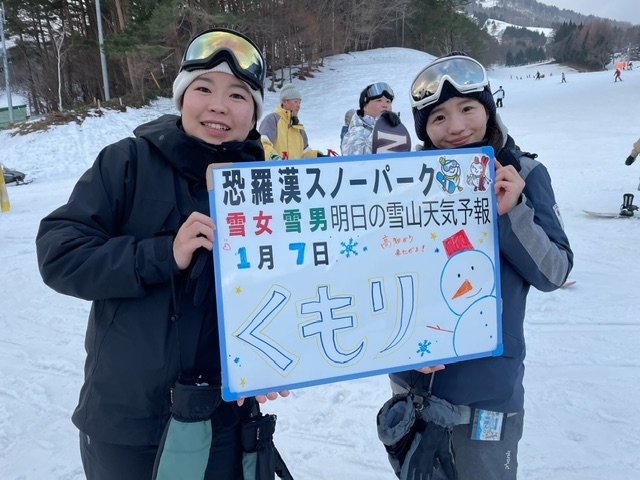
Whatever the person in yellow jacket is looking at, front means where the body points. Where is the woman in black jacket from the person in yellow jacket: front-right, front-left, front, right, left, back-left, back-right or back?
front-right

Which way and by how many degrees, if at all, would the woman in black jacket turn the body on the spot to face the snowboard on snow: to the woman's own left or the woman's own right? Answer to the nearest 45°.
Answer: approximately 90° to the woman's own left
